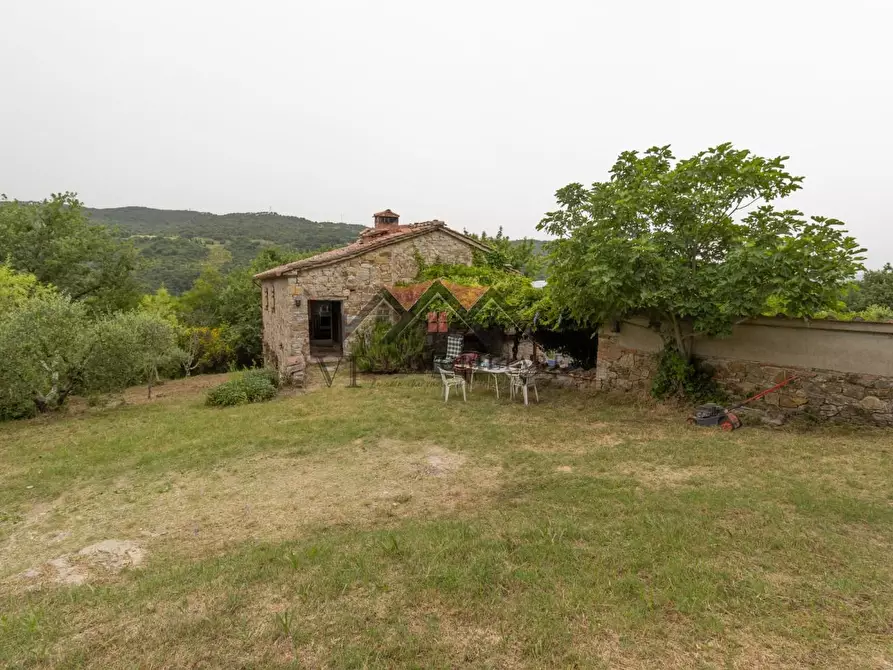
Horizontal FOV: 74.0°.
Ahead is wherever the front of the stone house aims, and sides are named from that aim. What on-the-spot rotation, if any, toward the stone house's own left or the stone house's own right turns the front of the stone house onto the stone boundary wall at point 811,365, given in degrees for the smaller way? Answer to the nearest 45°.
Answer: approximately 45° to the stone house's own left

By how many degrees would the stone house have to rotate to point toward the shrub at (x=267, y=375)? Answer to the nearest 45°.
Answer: approximately 45° to its right

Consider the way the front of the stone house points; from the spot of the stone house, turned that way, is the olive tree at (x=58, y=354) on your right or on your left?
on your right

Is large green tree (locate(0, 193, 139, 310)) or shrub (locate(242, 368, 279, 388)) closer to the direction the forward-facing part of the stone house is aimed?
the shrub

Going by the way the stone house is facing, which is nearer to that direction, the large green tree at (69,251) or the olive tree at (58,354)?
the olive tree

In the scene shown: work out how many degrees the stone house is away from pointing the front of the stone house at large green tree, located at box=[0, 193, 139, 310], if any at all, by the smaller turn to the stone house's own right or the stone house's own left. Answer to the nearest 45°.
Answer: approximately 135° to the stone house's own right

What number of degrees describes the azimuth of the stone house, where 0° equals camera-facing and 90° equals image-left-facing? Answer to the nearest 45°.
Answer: approximately 0°
